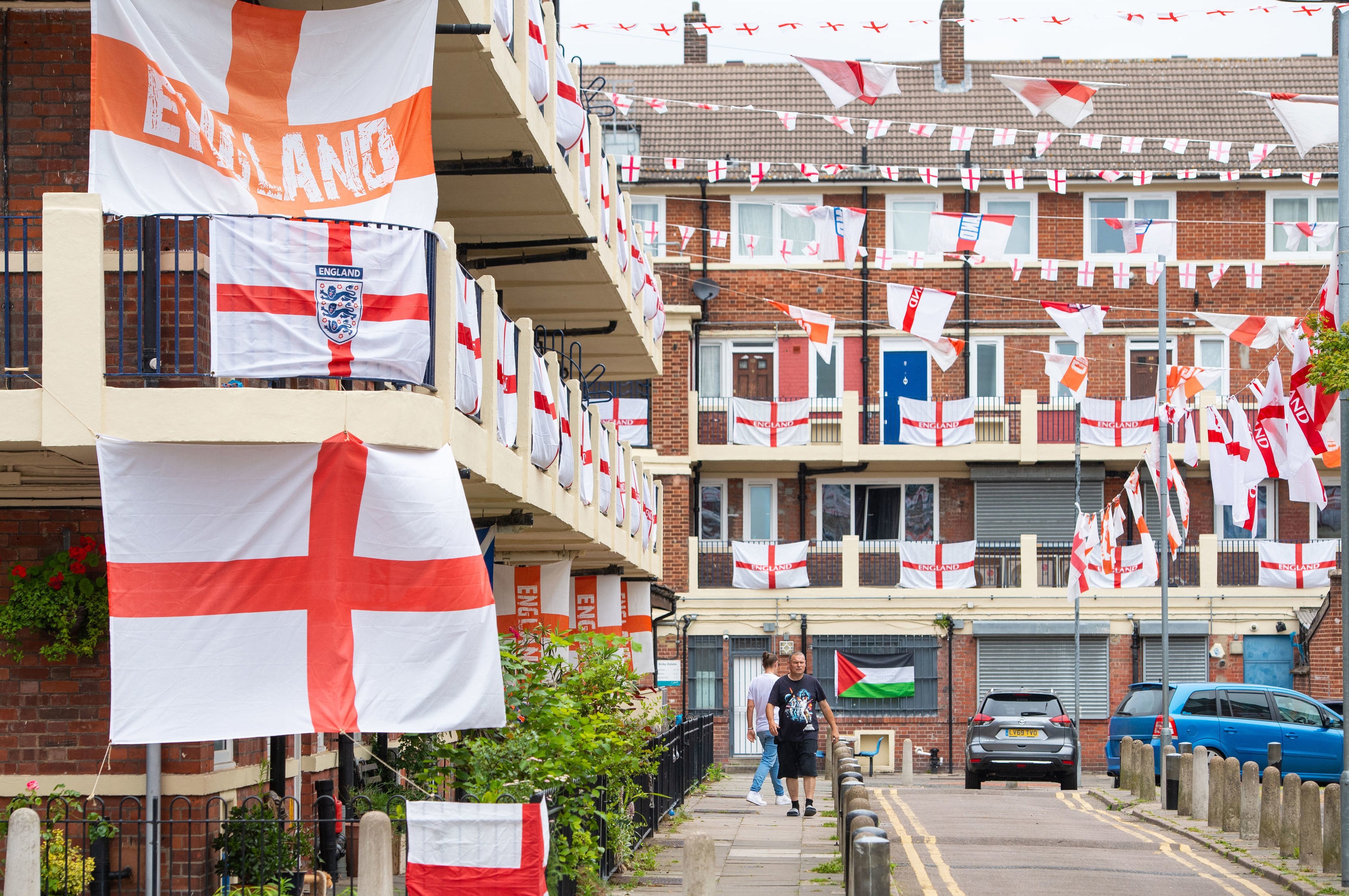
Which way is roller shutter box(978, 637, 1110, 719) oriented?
toward the camera

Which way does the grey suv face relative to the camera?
away from the camera

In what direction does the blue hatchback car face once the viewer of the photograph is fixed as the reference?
facing away from the viewer and to the right of the viewer

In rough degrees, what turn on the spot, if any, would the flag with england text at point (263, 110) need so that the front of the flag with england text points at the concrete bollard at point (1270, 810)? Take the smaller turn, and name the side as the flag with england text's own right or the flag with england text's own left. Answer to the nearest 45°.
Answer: approximately 135° to the flag with england text's own left

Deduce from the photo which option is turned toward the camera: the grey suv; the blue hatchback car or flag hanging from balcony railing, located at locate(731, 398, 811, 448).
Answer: the flag hanging from balcony railing

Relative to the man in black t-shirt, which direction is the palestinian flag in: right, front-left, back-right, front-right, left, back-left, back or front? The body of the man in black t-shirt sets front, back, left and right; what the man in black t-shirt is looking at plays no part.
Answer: back

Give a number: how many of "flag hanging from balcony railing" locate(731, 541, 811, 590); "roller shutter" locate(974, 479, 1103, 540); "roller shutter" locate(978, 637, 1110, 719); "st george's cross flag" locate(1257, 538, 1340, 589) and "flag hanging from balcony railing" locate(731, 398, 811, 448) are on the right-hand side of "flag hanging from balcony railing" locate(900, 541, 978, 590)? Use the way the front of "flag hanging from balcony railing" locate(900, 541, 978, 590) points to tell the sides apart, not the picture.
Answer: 2

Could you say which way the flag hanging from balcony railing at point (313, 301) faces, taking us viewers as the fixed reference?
facing the viewer

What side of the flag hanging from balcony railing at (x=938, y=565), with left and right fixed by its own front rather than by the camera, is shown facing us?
front

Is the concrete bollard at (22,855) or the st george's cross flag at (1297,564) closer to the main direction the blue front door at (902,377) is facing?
the concrete bollard

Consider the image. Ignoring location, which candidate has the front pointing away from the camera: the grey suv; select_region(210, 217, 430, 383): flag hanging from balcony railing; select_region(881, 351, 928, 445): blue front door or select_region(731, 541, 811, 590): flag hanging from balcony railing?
the grey suv

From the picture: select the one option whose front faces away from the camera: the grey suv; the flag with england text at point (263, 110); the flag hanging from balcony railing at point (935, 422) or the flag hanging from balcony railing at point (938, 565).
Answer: the grey suv

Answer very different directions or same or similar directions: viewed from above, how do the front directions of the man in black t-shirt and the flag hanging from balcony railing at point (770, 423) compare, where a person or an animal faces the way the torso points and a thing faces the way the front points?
same or similar directions
